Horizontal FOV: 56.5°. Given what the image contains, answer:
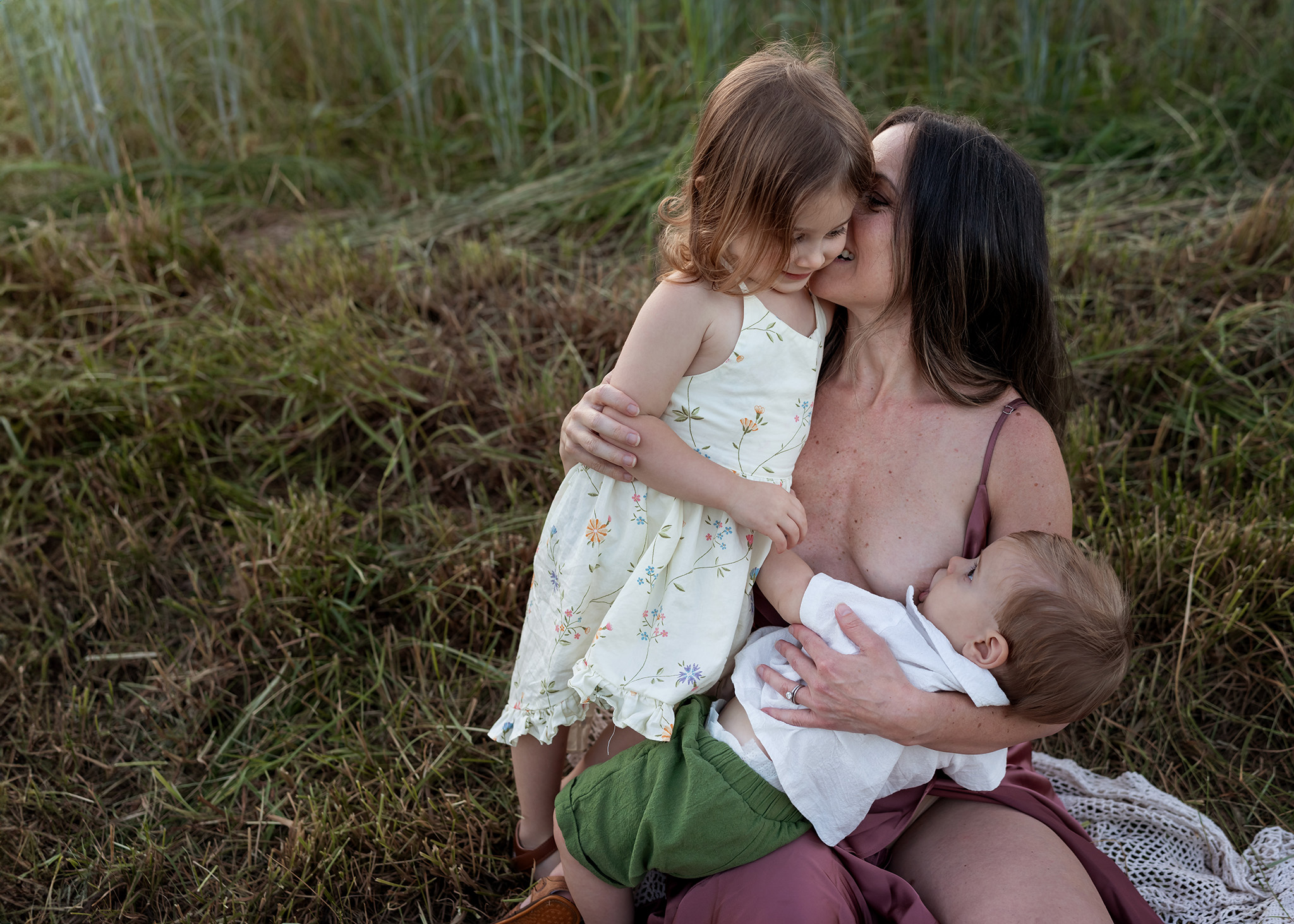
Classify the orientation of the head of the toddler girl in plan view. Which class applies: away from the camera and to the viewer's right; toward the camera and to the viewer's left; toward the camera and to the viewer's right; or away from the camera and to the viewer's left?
toward the camera and to the viewer's right

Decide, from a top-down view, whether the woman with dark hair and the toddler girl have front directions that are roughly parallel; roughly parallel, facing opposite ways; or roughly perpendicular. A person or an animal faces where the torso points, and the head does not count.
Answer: roughly perpendicular

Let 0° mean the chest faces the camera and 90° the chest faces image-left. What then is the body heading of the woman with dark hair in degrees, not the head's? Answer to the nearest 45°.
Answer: approximately 45°

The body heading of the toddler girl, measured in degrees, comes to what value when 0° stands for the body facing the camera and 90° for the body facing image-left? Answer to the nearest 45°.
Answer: approximately 315°

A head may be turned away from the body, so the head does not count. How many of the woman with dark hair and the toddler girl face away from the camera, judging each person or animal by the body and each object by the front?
0
